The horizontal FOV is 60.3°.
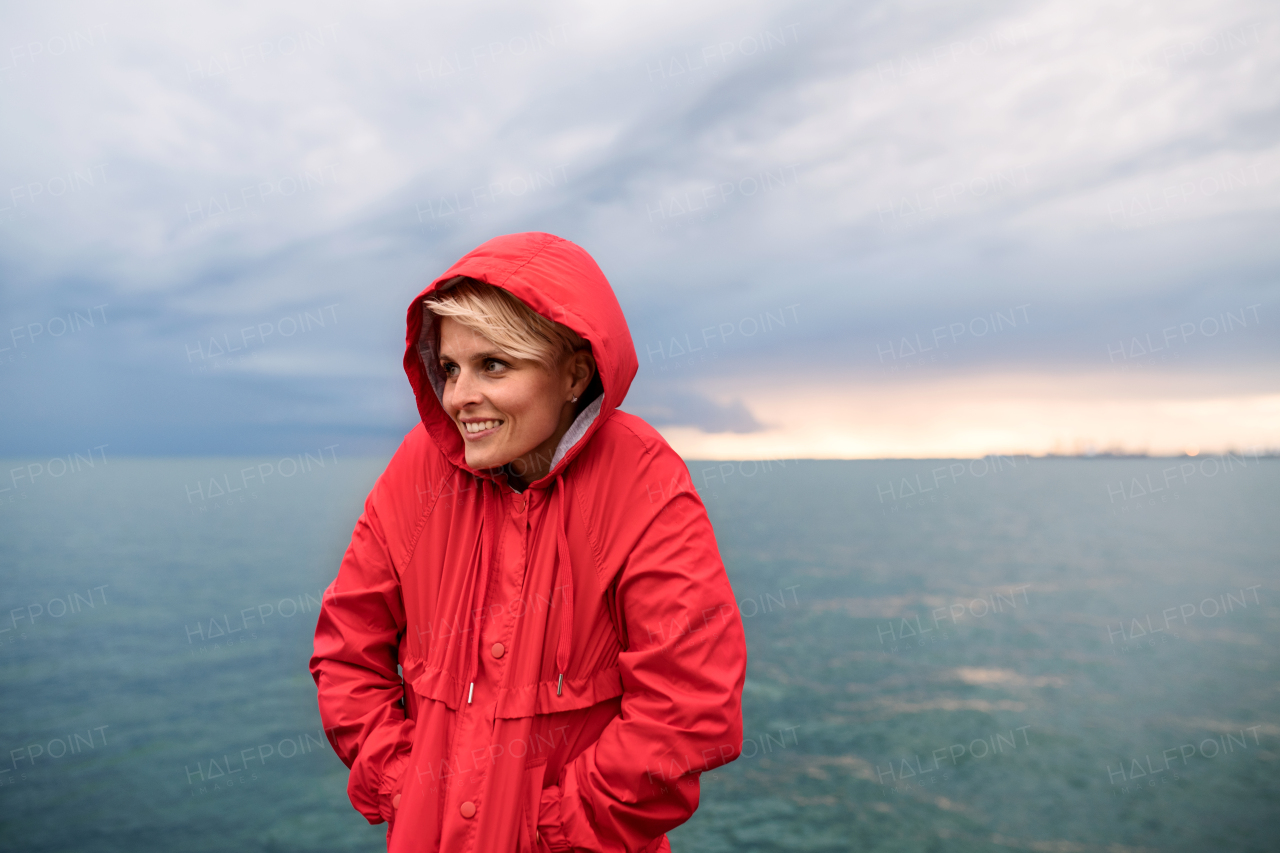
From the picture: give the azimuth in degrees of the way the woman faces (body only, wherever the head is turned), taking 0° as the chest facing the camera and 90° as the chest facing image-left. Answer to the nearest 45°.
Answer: approximately 45°
